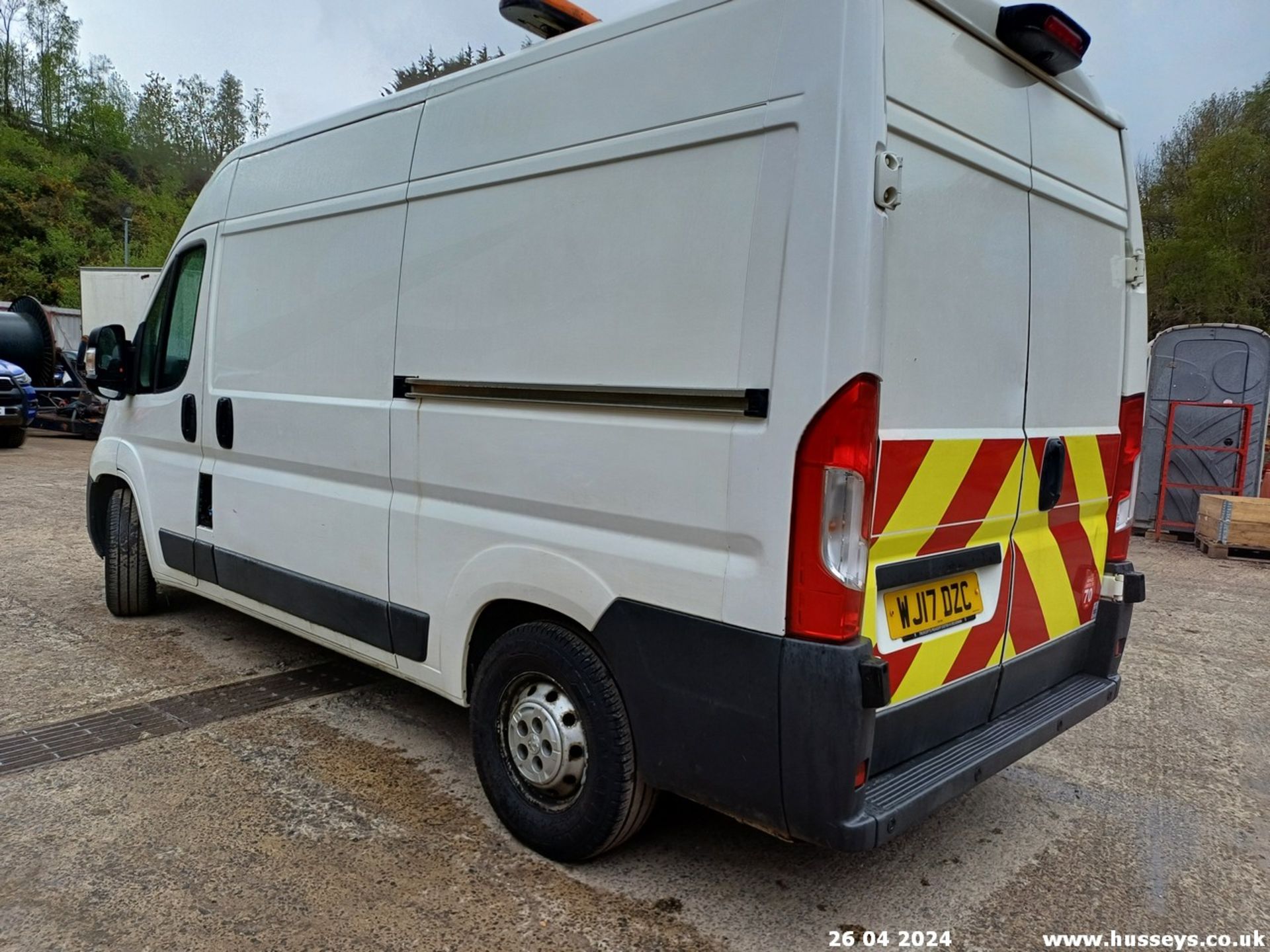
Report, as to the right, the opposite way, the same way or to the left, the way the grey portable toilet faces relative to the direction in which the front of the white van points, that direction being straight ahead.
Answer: to the left

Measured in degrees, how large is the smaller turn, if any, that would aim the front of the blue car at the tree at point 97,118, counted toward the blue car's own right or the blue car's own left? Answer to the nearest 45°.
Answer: approximately 135° to the blue car's own left

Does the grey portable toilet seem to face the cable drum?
no

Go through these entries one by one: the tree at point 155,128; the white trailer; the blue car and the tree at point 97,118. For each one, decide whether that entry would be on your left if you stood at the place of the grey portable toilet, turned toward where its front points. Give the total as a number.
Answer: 0

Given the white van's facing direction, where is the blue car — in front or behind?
in front

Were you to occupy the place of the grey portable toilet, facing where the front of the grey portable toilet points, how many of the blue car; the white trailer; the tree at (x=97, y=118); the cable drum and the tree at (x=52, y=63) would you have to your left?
0

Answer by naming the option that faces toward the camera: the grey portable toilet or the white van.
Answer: the grey portable toilet

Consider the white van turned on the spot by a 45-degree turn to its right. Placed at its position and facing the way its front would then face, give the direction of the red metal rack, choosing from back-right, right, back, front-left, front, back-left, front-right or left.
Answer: front-right

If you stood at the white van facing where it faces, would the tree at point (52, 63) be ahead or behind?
ahead

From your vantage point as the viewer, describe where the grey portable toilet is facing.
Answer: facing the viewer

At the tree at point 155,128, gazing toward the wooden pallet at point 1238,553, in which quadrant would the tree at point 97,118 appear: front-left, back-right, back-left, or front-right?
back-right

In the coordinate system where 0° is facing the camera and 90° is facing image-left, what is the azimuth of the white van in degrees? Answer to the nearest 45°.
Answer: approximately 135°

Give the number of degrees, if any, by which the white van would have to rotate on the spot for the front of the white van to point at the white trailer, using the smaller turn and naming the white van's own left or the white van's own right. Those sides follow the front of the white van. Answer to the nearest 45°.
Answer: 0° — it already faces it

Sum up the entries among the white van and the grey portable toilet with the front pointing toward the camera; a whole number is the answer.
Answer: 1

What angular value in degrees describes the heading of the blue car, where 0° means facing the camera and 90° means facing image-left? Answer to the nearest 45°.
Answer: approximately 315°
